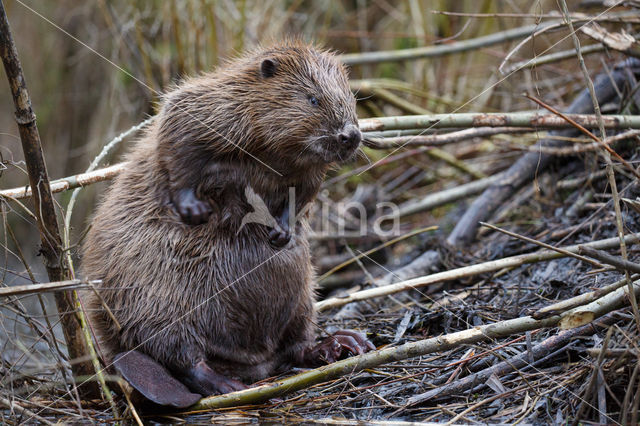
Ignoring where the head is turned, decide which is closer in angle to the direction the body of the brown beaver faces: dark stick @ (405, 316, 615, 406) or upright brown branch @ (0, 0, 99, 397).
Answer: the dark stick

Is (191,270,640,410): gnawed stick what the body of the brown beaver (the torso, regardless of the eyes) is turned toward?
yes

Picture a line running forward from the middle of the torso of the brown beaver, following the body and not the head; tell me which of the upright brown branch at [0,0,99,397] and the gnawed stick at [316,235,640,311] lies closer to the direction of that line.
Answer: the gnawed stick

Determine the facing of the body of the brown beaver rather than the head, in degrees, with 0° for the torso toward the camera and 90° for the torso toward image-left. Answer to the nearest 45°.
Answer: approximately 315°

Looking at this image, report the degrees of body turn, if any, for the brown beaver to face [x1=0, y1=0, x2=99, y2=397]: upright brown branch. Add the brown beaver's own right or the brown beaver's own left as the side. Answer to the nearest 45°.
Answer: approximately 90° to the brown beaver's own right

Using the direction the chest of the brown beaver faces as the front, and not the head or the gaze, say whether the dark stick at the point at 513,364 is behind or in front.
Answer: in front

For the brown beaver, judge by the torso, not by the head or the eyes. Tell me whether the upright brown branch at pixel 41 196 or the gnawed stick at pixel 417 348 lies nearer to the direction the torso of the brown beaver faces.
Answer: the gnawed stick

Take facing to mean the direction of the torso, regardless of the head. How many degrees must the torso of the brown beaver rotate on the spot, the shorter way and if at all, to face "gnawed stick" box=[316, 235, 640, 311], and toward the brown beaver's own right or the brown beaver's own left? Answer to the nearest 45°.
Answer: approximately 45° to the brown beaver's own left
